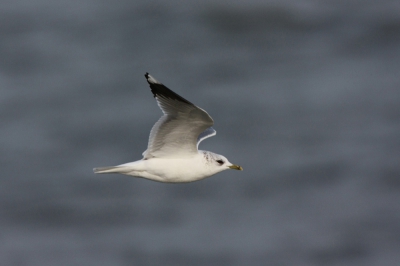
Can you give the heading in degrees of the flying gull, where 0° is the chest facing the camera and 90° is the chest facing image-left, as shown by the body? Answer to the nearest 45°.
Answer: approximately 270°
